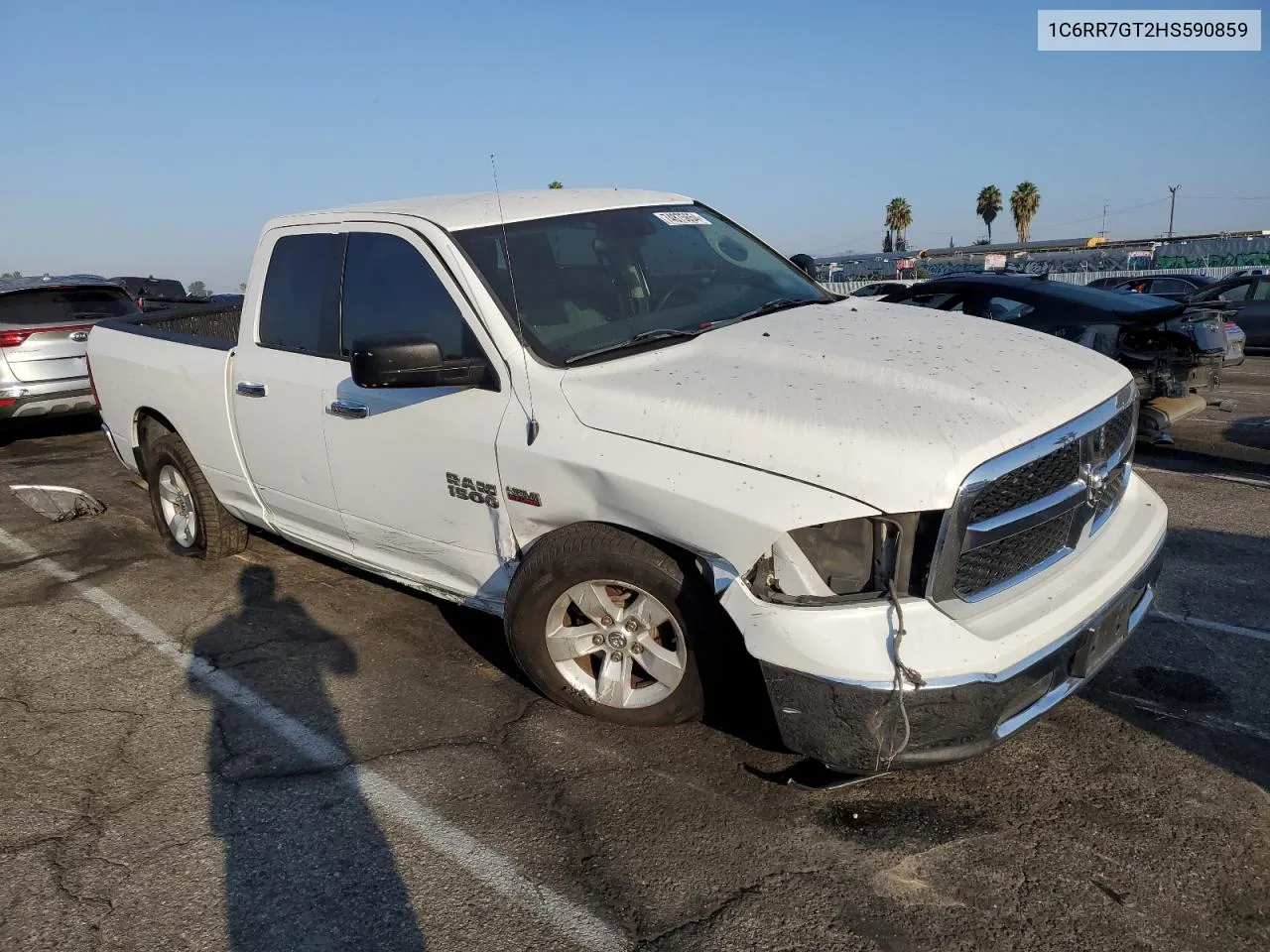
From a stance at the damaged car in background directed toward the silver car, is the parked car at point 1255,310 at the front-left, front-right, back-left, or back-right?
back-right

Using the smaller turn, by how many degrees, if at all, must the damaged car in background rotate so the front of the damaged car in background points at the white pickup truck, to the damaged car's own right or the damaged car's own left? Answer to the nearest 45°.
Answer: approximately 135° to the damaged car's own left

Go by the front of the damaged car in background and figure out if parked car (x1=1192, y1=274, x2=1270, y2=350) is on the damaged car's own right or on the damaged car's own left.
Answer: on the damaged car's own right

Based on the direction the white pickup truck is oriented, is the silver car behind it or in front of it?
behind

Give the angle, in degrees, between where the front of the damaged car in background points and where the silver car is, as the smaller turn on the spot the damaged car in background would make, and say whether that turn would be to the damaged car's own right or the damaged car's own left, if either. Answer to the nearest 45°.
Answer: approximately 45° to the damaged car's own left

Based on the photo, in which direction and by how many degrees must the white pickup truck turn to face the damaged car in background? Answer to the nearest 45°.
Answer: approximately 90° to its left

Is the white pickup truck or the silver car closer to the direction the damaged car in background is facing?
the silver car

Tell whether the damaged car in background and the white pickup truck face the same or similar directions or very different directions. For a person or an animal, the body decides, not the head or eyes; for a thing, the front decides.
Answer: very different directions

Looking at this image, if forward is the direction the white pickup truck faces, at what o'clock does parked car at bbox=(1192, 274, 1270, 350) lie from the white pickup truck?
The parked car is roughly at 9 o'clock from the white pickup truck.

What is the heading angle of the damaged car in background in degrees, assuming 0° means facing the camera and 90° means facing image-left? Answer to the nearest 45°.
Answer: approximately 135°
